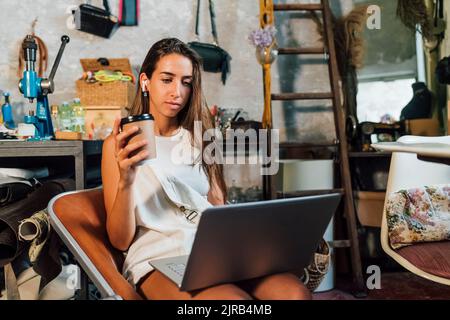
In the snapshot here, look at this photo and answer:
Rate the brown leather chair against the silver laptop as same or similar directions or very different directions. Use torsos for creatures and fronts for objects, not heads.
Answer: very different directions

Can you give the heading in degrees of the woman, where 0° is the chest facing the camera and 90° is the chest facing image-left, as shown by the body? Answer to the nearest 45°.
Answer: approximately 315°

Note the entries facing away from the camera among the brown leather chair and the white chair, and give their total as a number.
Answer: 0

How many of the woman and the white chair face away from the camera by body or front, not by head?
0

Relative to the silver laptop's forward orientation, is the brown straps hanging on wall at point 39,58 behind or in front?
in front
